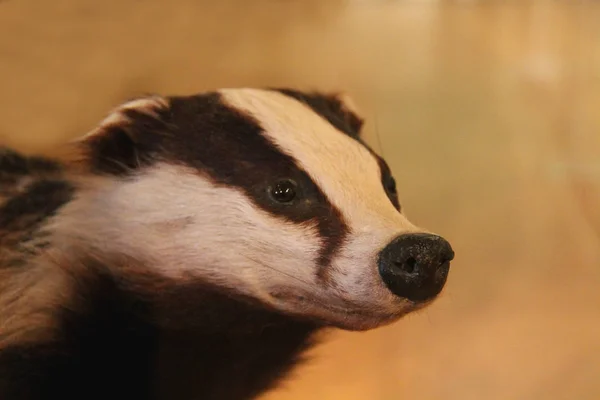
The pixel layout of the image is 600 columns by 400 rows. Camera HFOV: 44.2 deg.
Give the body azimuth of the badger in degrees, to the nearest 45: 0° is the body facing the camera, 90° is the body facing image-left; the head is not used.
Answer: approximately 315°
